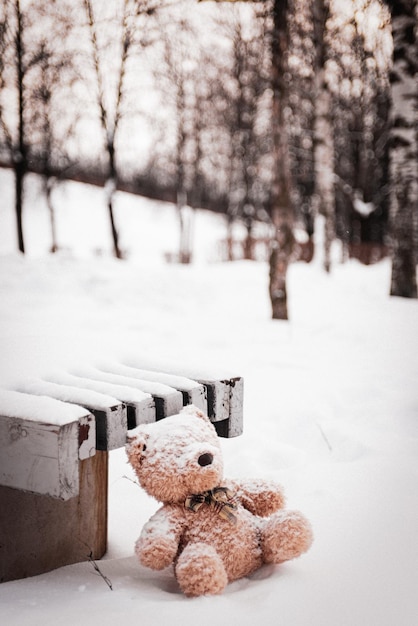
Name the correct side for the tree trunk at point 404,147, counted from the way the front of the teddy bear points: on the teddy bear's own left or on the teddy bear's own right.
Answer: on the teddy bear's own left

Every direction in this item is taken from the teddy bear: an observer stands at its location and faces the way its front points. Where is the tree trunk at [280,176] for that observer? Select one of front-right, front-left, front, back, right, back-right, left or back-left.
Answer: back-left

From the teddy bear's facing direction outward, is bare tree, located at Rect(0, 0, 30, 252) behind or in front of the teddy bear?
behind

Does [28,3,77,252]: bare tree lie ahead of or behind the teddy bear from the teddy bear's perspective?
behind

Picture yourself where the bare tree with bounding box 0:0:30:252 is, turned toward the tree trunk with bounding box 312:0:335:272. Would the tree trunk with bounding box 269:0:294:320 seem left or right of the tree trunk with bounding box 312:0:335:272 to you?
right

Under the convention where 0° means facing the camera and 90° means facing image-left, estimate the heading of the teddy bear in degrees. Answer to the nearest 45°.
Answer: approximately 315°
